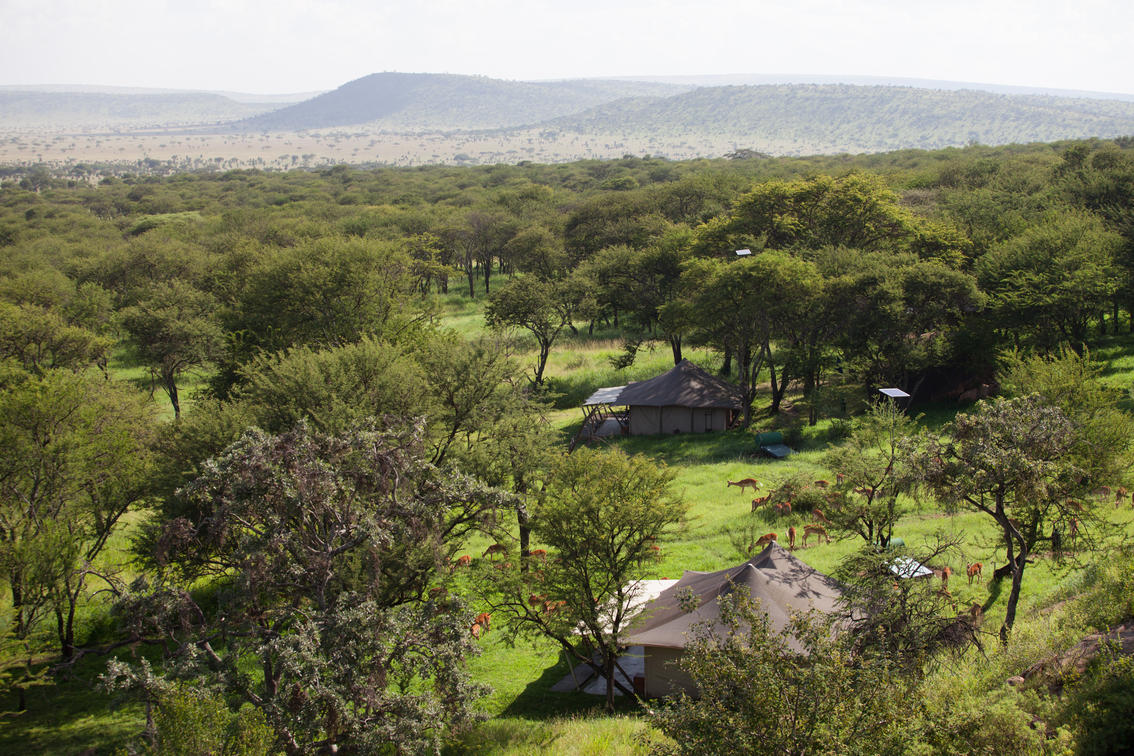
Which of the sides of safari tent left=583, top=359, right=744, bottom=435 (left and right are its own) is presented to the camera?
left

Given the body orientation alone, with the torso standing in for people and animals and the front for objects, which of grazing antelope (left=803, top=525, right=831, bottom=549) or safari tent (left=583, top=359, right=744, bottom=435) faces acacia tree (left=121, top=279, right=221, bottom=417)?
the safari tent

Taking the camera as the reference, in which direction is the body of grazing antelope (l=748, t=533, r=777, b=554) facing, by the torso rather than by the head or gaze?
to the viewer's left

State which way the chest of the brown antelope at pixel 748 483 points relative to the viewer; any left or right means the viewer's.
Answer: facing to the left of the viewer

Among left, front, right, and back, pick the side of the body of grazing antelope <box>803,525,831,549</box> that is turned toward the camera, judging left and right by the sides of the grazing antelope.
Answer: right

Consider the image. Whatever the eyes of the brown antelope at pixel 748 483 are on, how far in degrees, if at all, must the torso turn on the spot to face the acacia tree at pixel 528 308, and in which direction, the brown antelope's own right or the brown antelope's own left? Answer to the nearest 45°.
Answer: approximately 45° to the brown antelope's own right

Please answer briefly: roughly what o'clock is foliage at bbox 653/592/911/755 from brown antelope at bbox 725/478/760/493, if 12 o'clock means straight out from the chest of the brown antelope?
The foliage is roughly at 9 o'clock from the brown antelope.

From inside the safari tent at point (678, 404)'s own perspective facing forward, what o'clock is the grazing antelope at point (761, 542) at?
The grazing antelope is roughly at 9 o'clock from the safari tent.

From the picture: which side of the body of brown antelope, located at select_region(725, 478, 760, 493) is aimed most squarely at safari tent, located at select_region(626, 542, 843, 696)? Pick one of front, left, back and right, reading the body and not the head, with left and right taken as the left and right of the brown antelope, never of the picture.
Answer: left

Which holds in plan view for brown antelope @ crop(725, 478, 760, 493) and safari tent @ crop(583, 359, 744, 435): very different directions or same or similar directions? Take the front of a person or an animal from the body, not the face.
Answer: same or similar directions

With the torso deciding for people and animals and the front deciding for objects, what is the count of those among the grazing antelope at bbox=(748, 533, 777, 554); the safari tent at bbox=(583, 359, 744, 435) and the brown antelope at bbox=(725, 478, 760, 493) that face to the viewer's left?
3

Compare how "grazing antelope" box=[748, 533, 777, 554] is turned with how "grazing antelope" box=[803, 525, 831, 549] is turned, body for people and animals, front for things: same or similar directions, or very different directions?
very different directions

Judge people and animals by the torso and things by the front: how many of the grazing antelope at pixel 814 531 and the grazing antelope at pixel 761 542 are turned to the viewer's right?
1
